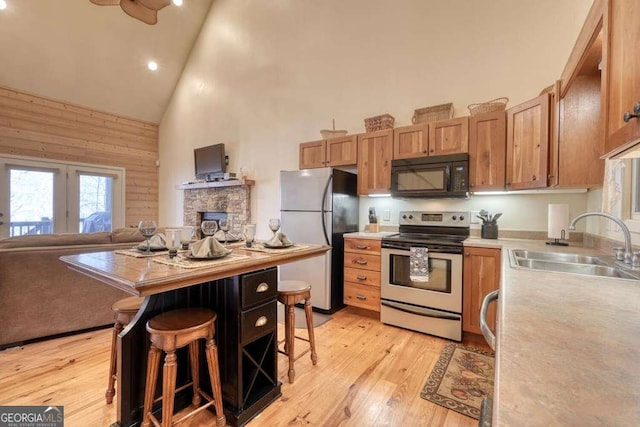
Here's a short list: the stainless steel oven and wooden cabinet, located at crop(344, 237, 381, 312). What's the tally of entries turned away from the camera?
0

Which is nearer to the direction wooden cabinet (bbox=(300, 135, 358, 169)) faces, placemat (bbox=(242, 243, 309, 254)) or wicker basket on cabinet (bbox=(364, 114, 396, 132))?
the placemat

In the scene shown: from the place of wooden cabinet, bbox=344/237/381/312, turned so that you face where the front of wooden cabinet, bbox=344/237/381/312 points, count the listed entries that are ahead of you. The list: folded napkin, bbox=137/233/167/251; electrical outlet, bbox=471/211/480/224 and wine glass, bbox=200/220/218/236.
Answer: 2

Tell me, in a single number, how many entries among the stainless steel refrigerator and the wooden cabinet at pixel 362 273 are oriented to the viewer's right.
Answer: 0

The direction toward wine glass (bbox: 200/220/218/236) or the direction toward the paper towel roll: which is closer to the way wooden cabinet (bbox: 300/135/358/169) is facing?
the wine glass
